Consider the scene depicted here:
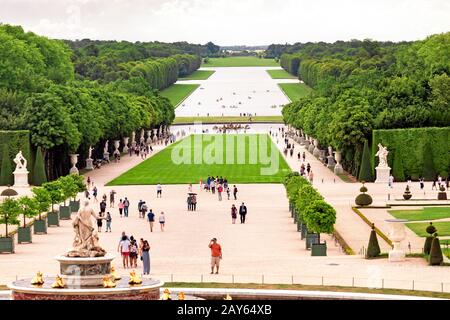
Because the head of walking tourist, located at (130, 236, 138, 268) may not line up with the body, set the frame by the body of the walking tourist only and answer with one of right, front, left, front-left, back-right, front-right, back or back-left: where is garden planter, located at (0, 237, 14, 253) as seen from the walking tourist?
front-left

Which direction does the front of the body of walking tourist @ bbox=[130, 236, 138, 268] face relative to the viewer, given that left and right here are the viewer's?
facing away from the viewer

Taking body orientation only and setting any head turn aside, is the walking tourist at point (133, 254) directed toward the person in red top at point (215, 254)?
no

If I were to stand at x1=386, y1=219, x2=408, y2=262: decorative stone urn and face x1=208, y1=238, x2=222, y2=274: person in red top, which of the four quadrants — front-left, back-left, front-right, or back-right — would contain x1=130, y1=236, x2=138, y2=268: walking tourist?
front-right

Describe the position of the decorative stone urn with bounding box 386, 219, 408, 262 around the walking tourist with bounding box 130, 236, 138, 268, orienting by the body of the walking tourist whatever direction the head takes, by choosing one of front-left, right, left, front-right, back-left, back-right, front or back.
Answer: right

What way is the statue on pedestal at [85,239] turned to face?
away from the camera

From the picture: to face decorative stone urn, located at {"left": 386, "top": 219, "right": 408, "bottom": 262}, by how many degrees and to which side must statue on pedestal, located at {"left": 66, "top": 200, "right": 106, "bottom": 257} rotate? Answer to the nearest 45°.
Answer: approximately 45° to its right
